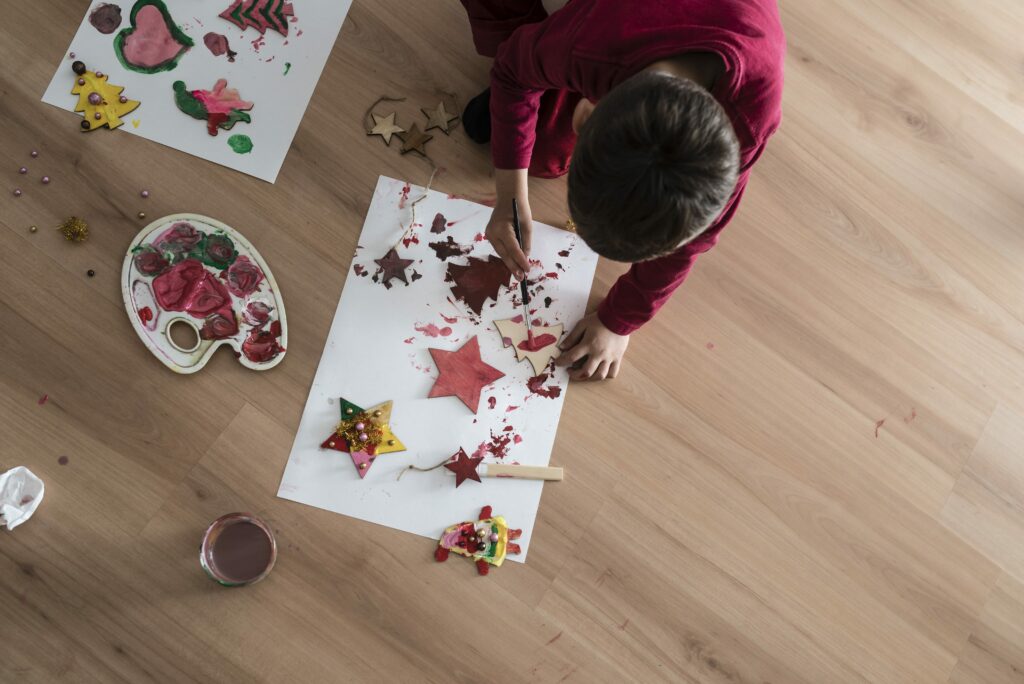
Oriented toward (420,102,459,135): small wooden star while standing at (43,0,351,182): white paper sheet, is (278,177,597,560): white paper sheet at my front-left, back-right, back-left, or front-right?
front-right

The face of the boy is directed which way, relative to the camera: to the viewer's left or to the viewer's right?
to the viewer's left

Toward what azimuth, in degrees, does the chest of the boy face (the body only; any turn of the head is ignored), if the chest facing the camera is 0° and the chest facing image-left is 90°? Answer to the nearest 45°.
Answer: approximately 45°
